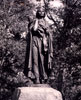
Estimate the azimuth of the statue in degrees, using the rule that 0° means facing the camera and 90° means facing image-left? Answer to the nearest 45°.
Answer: approximately 0°
